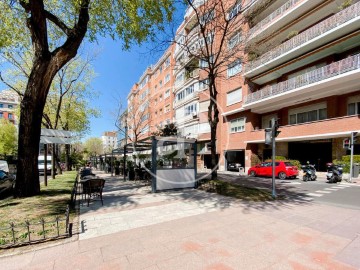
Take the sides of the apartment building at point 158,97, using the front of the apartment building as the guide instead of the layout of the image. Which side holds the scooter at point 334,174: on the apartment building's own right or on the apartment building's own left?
on the apartment building's own left

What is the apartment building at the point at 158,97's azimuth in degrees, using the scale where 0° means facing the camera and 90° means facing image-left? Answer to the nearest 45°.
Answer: approximately 45°

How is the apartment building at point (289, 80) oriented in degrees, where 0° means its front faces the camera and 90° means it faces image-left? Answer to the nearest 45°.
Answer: approximately 45°

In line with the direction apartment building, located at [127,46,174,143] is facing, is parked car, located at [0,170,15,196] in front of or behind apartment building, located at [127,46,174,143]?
in front

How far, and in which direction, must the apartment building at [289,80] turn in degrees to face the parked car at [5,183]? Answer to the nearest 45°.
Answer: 0° — it already faces it

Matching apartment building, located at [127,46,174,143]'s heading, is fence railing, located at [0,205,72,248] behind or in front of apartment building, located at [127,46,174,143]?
in front
